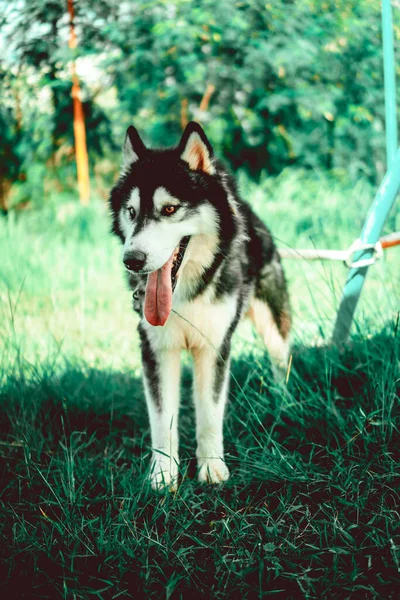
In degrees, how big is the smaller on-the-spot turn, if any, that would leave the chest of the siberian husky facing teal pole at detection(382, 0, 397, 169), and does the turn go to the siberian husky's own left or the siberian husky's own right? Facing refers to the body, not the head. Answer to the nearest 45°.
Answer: approximately 180°

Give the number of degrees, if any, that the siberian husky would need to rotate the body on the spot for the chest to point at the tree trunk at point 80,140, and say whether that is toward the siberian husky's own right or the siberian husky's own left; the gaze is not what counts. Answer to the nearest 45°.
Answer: approximately 135° to the siberian husky's own right

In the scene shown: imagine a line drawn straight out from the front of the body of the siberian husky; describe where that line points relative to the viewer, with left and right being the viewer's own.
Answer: facing the viewer and to the left of the viewer
